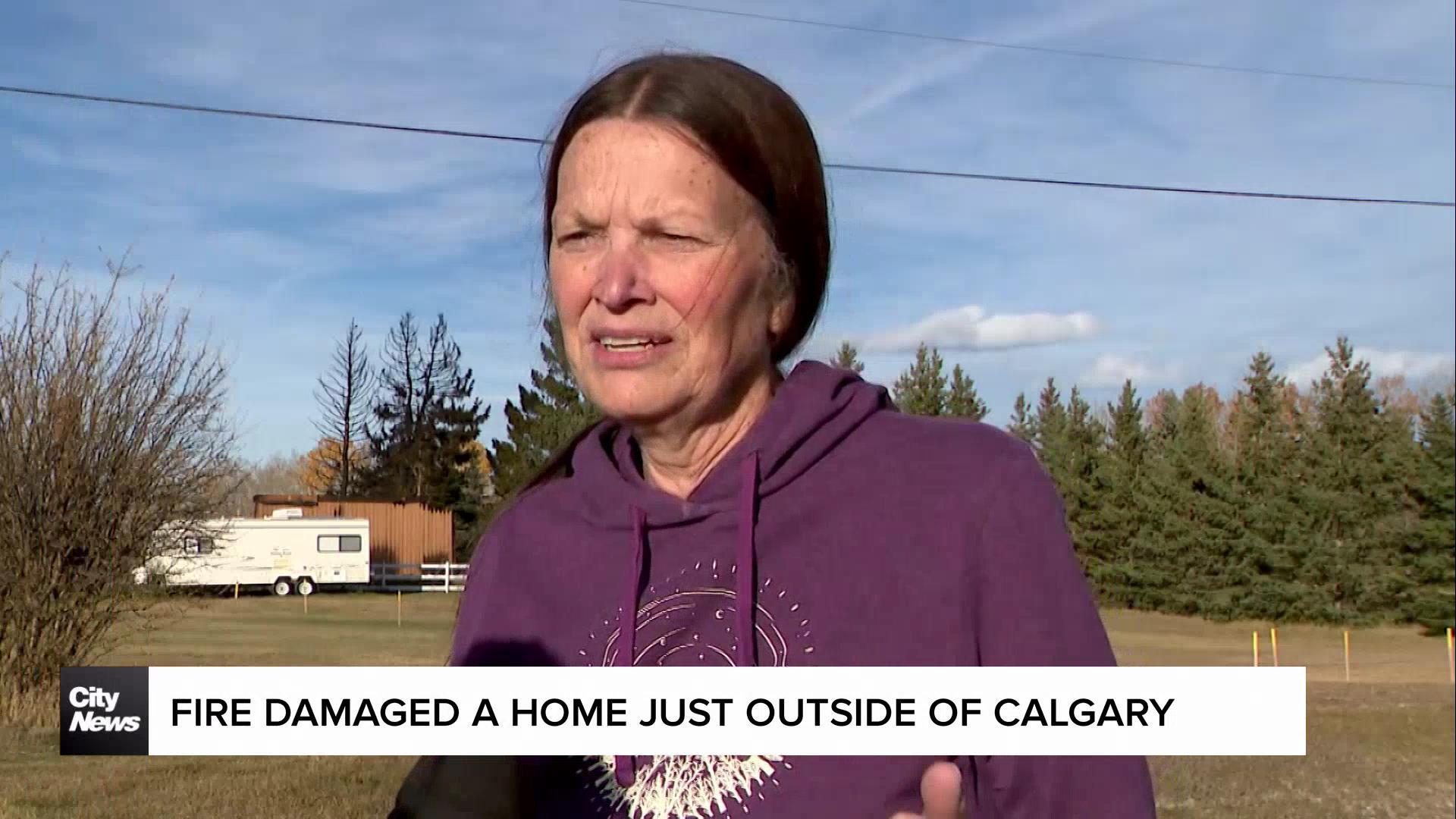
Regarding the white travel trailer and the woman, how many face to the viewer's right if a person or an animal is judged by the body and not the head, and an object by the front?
0

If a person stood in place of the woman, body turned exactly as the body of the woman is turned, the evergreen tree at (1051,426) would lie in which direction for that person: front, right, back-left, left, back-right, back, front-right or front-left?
back-right

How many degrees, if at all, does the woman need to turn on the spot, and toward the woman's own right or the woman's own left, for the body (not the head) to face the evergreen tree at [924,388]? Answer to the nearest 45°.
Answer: approximately 135° to the woman's own right

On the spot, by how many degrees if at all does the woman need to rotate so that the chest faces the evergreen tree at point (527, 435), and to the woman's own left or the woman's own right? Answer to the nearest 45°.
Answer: approximately 135° to the woman's own right

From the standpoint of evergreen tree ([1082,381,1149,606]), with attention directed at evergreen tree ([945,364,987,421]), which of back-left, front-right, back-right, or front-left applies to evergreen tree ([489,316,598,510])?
front-left

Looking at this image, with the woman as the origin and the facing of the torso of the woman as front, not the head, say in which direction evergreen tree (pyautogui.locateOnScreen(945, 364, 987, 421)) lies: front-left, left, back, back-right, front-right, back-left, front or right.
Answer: back-right

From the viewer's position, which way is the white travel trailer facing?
facing to the left of the viewer

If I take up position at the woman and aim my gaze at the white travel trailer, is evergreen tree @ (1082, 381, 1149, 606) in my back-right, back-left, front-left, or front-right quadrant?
front-right

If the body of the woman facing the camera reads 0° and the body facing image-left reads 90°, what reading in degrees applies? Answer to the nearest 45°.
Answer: approximately 45°

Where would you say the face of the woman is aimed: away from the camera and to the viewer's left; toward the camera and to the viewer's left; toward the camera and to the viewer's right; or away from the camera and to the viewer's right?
toward the camera and to the viewer's left

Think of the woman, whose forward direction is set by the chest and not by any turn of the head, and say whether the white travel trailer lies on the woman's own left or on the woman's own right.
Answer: on the woman's own right

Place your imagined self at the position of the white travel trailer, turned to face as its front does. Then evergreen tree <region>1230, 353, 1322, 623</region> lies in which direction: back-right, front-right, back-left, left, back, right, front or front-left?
back-left
